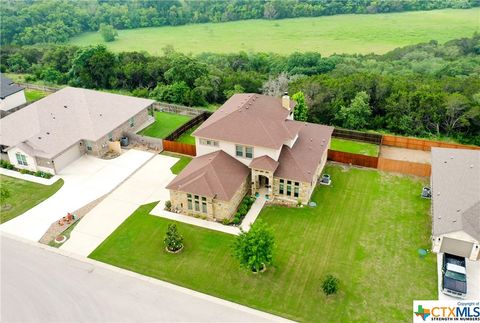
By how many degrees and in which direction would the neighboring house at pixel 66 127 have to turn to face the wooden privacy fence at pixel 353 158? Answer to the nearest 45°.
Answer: approximately 90° to its left

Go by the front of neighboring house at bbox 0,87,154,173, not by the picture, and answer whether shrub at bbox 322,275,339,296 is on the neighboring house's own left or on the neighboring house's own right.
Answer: on the neighboring house's own left

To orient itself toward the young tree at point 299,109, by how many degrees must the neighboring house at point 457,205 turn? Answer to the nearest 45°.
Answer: approximately 135° to its right

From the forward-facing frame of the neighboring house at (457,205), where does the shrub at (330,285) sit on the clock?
The shrub is roughly at 1 o'clock from the neighboring house.

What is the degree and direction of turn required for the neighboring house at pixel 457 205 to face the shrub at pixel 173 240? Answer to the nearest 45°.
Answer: approximately 45° to its right

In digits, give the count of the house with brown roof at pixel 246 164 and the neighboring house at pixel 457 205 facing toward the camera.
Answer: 2

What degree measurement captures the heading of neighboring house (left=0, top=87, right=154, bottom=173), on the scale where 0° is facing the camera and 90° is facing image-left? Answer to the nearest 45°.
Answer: approximately 45°

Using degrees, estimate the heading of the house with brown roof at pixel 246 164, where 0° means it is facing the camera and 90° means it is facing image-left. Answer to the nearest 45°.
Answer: approximately 0°

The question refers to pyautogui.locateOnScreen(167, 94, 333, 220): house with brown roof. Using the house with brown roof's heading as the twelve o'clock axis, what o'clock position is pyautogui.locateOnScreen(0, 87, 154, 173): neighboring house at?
The neighboring house is roughly at 4 o'clock from the house with brown roof.
